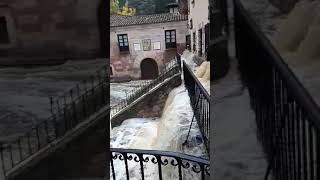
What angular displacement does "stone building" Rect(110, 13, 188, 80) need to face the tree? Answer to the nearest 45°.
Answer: approximately 180°

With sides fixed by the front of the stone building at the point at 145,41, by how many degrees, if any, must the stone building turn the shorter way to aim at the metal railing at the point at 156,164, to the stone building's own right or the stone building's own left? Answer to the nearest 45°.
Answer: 0° — it already faces it

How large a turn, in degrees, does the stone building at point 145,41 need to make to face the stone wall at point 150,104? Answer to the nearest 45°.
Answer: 0° — it already faces it

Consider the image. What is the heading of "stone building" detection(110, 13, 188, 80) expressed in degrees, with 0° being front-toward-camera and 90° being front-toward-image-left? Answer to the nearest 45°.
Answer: approximately 0°
